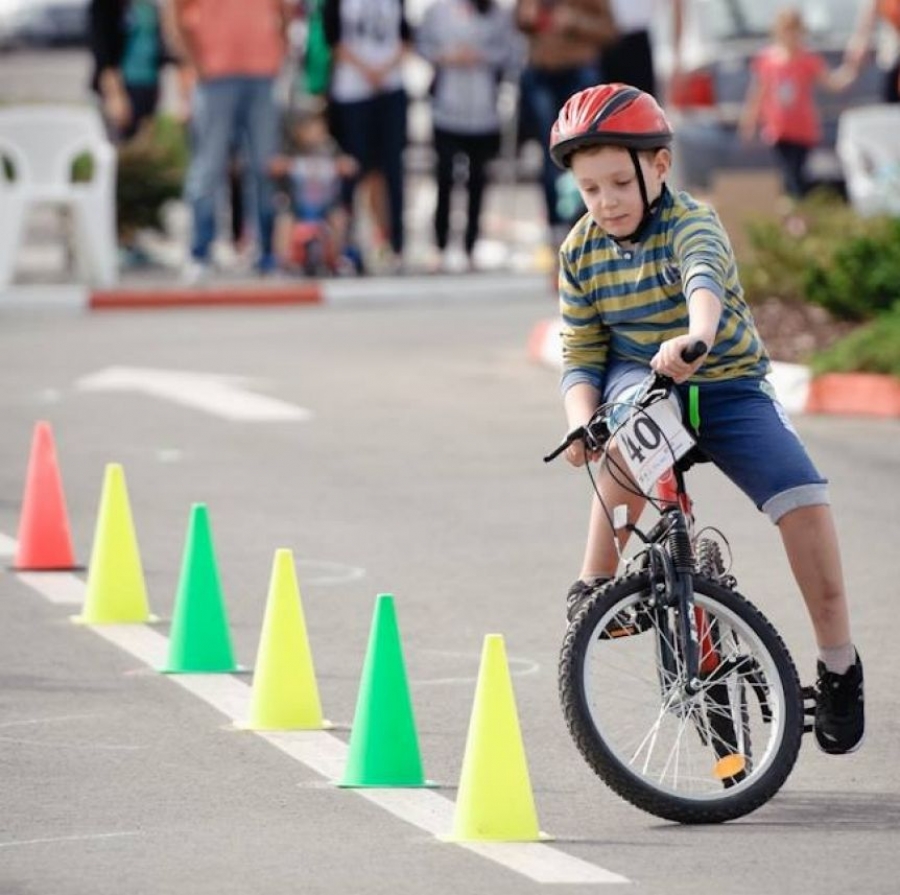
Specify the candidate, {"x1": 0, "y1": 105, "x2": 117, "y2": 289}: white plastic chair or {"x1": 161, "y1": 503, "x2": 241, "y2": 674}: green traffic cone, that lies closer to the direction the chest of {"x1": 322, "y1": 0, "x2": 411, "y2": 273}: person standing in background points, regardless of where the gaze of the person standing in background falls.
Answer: the green traffic cone

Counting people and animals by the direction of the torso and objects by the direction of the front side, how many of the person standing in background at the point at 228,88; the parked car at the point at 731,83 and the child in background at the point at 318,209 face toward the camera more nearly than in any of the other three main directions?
2

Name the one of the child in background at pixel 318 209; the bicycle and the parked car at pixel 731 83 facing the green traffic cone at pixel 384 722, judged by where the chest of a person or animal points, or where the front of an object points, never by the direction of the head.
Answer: the child in background

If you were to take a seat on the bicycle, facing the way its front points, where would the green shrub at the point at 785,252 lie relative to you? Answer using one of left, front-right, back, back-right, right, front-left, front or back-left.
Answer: back

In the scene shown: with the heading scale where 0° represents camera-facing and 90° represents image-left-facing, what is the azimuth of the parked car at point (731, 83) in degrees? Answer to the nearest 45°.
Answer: approximately 180°

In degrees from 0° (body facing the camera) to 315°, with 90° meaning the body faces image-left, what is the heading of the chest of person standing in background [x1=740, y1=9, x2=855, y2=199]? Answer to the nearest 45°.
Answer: approximately 0°

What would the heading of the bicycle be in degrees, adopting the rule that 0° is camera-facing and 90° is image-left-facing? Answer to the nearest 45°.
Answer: approximately 0°

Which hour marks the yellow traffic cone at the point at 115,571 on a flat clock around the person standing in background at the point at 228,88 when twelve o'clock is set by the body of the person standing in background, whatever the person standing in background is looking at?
The yellow traffic cone is roughly at 12 o'clock from the person standing in background.
